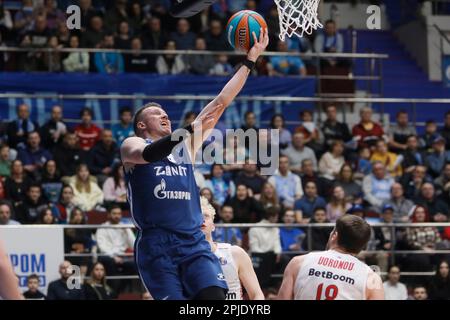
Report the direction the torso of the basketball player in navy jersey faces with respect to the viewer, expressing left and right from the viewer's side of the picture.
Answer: facing the viewer and to the right of the viewer

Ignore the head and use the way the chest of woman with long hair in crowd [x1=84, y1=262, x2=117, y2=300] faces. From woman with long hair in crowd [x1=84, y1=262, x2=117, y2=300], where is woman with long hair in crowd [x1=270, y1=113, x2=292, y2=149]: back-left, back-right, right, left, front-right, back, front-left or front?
back-left

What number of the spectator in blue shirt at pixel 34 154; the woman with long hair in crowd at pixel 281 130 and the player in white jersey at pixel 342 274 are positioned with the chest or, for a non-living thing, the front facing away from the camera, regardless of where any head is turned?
1

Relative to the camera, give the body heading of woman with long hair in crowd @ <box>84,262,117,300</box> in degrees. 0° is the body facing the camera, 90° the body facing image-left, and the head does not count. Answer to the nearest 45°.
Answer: approximately 0°

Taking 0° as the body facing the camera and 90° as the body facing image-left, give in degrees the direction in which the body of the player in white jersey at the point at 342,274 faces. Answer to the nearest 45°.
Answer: approximately 180°

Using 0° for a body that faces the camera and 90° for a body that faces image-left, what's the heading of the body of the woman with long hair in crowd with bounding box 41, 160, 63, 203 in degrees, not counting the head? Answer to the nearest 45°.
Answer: approximately 0°

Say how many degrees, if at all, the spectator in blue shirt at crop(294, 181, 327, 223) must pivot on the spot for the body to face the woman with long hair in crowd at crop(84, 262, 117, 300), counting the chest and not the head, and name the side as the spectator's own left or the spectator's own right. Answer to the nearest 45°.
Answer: approximately 45° to the spectator's own right

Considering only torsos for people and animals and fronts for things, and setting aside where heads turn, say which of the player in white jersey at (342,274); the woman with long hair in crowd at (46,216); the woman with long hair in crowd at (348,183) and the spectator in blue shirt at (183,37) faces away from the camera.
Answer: the player in white jersey

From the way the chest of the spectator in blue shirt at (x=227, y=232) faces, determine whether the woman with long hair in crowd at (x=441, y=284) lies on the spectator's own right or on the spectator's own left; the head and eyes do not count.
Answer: on the spectator's own left

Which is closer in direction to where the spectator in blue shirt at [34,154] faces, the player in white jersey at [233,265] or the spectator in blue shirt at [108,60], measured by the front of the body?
the player in white jersey

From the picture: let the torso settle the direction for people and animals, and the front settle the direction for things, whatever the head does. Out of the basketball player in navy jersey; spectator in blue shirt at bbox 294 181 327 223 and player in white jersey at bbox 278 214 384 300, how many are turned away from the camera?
1

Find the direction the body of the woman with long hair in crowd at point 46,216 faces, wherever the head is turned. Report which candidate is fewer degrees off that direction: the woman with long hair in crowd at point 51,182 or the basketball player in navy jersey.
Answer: the basketball player in navy jersey
